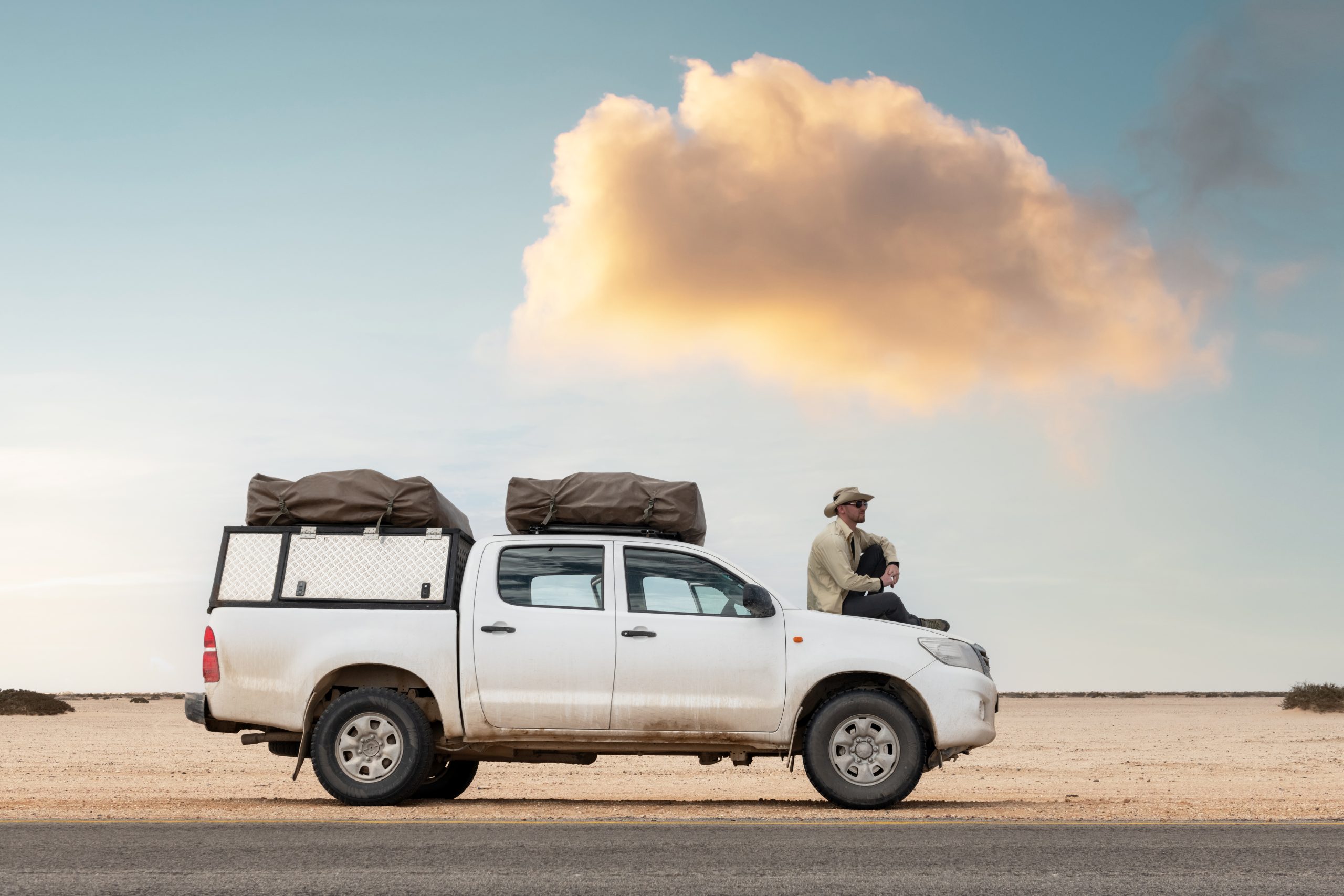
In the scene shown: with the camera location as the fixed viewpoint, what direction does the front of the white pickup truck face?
facing to the right of the viewer

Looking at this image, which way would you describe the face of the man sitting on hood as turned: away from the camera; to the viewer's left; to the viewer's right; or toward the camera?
to the viewer's right

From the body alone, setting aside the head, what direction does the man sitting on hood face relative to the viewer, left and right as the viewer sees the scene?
facing to the right of the viewer
